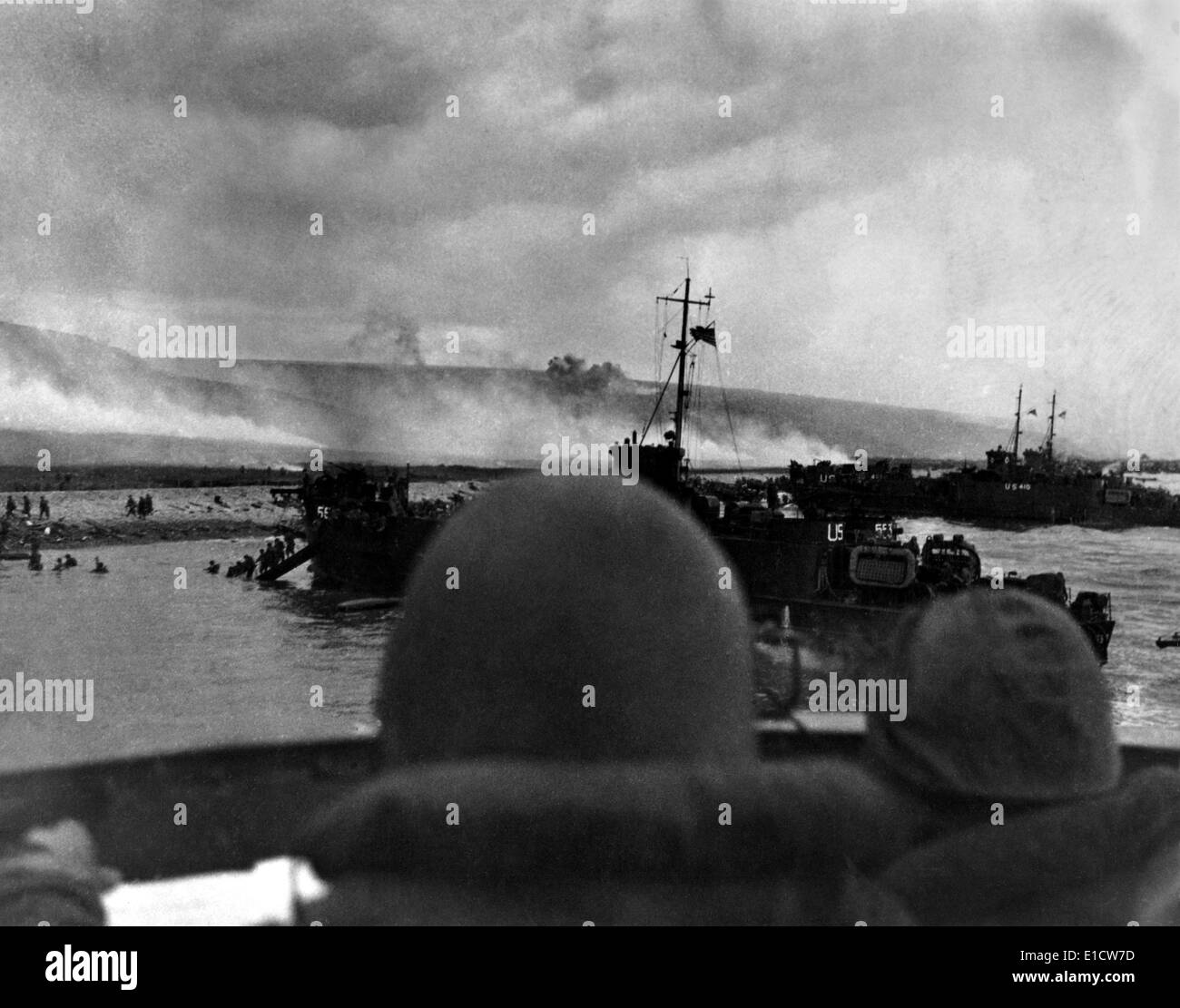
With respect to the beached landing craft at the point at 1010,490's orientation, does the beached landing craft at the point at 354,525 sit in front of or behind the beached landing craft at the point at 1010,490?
in front

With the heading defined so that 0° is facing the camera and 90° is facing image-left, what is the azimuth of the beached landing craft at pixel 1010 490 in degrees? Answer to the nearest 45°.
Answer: approximately 90°
